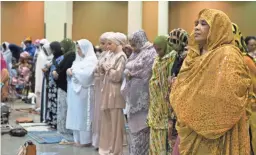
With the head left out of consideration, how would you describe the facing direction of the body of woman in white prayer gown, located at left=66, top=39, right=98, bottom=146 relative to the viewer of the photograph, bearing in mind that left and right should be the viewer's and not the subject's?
facing to the left of the viewer

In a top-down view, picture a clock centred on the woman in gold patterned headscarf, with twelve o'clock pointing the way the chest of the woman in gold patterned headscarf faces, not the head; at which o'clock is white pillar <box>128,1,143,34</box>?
The white pillar is roughly at 4 o'clock from the woman in gold patterned headscarf.

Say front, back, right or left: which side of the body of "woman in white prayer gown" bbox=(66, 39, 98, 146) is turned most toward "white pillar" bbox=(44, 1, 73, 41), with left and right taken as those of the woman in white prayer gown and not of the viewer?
right

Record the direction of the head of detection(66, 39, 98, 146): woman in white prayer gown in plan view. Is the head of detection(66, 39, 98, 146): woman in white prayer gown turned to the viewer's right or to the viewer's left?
to the viewer's left
